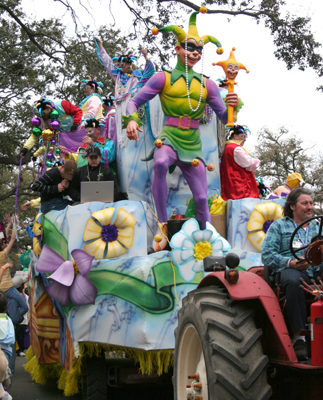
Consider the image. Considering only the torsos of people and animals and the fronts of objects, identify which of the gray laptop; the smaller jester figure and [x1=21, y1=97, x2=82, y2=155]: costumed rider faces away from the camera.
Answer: the gray laptop

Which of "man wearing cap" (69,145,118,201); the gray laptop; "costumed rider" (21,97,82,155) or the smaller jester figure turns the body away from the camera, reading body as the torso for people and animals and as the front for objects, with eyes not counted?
the gray laptop

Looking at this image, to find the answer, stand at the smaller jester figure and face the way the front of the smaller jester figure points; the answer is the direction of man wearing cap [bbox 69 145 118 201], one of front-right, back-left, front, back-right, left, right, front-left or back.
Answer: back-right

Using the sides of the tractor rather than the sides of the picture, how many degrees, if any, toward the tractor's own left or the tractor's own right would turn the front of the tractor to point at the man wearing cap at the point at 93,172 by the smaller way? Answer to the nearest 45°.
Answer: approximately 180°

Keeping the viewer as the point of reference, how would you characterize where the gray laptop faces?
facing away from the viewer

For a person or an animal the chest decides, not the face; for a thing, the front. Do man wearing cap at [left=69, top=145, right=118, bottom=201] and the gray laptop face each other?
yes

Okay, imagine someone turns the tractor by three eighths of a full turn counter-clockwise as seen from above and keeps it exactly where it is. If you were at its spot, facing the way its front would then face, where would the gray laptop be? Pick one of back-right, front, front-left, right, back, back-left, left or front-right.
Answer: front-left

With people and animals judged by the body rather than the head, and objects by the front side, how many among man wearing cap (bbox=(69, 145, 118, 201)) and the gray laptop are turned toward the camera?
1

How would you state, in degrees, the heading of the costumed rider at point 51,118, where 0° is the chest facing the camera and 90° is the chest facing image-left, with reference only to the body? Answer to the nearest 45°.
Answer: approximately 45°
